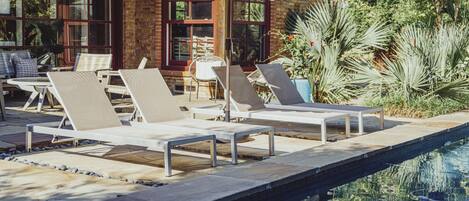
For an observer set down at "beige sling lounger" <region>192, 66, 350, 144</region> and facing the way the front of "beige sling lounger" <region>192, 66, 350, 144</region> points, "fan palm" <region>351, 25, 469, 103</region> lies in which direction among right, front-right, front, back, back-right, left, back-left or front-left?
left

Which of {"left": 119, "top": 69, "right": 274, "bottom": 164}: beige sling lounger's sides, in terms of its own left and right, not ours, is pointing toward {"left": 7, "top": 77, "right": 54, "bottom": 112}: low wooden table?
back

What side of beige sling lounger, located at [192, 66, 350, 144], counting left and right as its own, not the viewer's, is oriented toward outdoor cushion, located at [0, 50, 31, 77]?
back

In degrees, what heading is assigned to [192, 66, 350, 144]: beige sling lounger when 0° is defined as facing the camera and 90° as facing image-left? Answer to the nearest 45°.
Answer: approximately 315°

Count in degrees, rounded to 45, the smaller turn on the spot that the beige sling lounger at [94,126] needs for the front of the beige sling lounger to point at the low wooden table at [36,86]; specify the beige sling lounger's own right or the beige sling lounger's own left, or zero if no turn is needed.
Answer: approximately 135° to the beige sling lounger's own left

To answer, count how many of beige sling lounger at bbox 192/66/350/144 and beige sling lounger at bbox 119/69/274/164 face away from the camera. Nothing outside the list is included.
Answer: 0

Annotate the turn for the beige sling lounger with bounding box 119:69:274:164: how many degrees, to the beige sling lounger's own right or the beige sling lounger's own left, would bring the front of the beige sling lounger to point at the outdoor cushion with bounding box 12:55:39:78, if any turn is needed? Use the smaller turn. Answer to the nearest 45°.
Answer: approximately 180°

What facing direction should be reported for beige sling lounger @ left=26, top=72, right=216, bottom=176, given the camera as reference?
facing the viewer and to the right of the viewer
